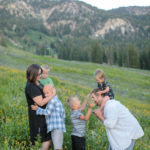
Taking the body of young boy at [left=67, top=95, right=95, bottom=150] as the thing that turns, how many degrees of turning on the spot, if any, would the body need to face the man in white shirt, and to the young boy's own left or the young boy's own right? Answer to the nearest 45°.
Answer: approximately 45° to the young boy's own right

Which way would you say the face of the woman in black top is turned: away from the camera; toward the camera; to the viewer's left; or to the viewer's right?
to the viewer's right

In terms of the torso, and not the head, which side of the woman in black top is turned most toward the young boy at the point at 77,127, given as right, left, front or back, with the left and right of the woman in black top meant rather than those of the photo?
front

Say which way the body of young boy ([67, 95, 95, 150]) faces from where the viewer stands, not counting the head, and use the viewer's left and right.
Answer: facing to the right of the viewer

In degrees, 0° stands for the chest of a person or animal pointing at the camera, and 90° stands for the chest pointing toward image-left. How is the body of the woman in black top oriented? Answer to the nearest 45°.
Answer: approximately 270°
